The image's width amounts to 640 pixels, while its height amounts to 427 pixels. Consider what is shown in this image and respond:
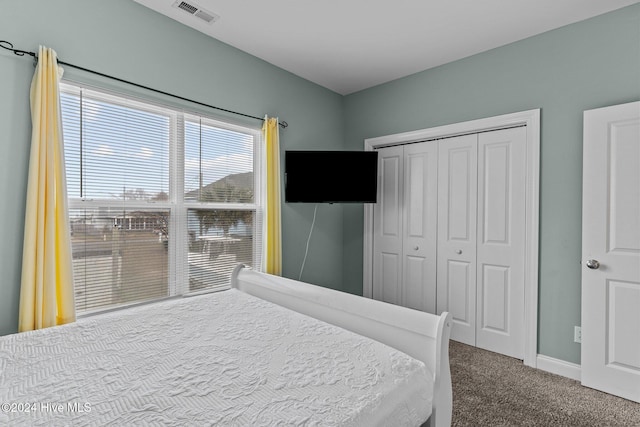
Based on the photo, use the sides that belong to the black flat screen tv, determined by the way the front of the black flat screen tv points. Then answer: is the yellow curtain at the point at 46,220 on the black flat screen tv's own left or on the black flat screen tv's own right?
on the black flat screen tv's own right

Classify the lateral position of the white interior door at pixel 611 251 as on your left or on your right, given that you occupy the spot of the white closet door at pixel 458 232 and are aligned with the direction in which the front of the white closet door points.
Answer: on your left

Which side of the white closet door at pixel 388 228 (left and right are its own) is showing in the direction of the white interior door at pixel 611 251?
left

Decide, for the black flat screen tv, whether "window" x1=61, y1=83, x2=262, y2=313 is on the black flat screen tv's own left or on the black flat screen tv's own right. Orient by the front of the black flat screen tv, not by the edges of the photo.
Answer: on the black flat screen tv's own right

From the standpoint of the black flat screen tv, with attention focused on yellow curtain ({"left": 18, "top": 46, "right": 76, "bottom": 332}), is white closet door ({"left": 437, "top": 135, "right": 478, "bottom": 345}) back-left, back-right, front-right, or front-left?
back-left

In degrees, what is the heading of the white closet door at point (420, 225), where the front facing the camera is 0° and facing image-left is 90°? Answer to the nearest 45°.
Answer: approximately 45°

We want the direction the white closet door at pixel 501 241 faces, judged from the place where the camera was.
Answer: facing the viewer and to the left of the viewer

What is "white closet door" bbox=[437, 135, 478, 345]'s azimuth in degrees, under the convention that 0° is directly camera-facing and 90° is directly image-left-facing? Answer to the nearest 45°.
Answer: approximately 45°

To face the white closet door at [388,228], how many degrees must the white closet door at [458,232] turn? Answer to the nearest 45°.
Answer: approximately 45° to its right
